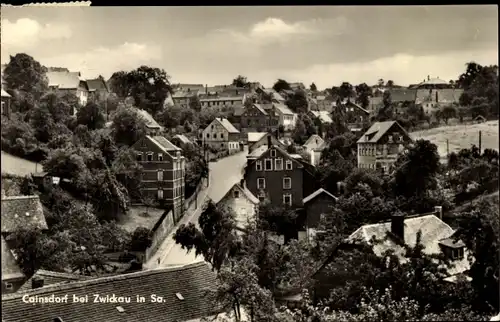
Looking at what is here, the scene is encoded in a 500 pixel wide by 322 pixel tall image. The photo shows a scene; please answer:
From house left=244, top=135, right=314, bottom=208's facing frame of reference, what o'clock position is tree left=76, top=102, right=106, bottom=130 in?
The tree is roughly at 3 o'clock from the house.

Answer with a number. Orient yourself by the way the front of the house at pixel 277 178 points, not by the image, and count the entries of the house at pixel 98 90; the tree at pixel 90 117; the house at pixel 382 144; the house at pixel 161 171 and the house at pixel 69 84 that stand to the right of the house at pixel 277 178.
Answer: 4

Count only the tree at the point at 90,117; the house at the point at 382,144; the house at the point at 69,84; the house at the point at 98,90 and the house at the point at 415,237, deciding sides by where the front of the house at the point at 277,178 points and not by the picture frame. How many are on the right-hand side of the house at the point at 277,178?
3

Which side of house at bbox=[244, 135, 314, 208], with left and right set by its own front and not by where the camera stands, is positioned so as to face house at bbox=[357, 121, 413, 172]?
back

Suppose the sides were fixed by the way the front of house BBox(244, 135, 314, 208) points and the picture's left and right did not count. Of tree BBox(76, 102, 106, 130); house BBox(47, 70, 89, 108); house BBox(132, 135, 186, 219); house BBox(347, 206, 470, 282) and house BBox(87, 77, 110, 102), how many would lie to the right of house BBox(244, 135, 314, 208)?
4

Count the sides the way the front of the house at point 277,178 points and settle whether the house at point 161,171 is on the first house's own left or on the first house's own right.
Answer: on the first house's own right

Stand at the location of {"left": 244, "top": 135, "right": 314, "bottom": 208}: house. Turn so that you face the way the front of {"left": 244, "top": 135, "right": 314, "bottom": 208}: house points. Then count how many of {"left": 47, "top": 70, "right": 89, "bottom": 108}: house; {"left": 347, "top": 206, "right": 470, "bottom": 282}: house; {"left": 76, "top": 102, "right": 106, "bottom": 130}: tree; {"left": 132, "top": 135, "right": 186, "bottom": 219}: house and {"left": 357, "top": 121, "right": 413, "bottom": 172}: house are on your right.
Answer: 3

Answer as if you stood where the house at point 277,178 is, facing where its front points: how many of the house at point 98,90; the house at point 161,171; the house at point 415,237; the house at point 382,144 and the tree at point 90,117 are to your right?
3

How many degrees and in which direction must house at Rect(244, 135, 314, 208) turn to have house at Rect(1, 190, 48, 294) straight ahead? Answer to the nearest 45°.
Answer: approximately 90° to its right

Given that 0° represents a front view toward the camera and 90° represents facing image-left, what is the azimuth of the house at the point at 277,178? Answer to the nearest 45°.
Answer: approximately 0°

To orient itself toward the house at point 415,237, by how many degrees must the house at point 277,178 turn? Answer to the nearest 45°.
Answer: approximately 90° to its left

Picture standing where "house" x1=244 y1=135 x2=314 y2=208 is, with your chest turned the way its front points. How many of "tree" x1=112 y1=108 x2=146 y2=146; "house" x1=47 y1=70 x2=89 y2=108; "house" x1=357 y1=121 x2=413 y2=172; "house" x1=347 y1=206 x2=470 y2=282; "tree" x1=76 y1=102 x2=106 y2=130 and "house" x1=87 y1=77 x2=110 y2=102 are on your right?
4
